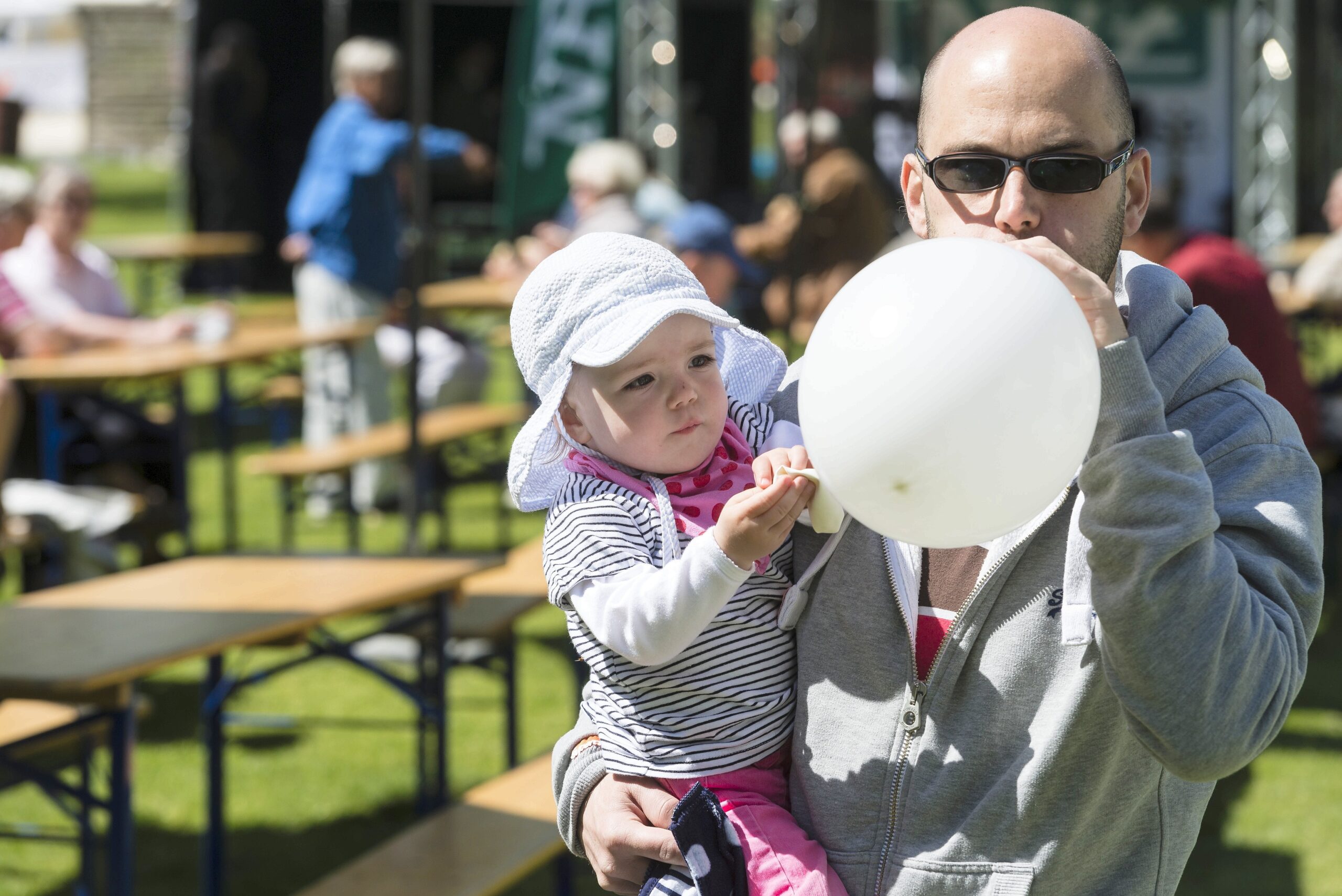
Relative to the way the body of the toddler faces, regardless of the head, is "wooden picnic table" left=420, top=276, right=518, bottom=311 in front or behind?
behind

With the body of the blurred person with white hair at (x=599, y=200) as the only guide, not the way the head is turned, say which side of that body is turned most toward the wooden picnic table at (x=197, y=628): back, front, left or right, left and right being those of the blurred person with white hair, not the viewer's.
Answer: left

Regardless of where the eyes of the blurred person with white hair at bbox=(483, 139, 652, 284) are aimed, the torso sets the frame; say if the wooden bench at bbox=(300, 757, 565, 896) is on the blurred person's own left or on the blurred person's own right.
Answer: on the blurred person's own left

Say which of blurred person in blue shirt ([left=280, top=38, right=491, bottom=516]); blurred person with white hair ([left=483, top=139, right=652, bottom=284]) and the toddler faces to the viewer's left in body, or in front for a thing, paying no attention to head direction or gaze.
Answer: the blurred person with white hair

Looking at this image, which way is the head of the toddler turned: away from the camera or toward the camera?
toward the camera

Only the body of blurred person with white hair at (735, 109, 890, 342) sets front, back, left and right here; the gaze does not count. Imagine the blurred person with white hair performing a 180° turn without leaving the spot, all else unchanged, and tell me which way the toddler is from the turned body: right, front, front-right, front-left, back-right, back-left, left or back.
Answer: right

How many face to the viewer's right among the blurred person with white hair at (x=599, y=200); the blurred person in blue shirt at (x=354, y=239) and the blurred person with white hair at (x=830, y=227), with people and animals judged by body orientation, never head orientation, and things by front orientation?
1

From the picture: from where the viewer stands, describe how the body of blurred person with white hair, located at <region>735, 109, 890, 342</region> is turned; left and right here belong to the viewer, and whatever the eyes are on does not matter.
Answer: facing to the left of the viewer

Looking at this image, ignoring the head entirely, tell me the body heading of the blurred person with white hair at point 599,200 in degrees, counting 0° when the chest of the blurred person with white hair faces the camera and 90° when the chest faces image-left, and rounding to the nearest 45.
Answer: approximately 90°

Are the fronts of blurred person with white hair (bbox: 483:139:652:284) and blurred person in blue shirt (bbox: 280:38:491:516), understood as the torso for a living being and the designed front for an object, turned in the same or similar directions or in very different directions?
very different directions

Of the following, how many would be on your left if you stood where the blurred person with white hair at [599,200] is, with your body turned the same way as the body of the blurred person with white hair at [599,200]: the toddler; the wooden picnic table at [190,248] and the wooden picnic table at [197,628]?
2

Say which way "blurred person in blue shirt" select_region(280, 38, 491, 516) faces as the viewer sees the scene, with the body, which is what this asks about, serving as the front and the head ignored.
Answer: to the viewer's right

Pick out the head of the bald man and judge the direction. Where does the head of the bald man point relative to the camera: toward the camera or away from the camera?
toward the camera
